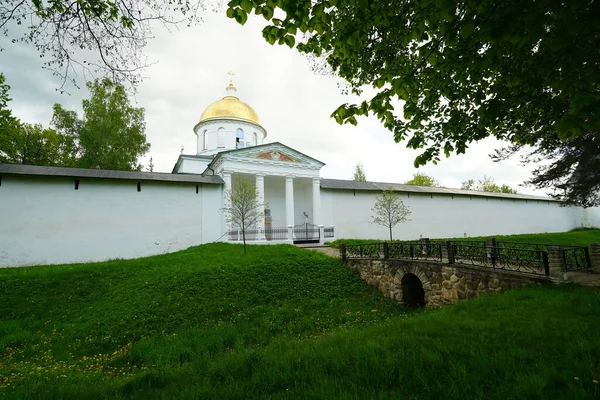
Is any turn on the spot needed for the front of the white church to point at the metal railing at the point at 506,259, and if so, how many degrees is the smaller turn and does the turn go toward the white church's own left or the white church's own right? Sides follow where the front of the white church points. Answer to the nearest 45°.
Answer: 0° — it already faces it

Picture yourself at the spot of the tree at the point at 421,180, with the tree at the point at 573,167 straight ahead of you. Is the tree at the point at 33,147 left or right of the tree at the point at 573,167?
right

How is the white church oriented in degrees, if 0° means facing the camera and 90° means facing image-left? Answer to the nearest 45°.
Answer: approximately 315°

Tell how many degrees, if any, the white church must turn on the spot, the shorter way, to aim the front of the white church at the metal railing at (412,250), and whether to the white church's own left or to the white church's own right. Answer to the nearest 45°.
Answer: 0° — it already faces it

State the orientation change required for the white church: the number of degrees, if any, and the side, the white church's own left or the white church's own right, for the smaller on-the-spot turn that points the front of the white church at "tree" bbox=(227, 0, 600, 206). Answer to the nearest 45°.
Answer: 0° — it already faces it

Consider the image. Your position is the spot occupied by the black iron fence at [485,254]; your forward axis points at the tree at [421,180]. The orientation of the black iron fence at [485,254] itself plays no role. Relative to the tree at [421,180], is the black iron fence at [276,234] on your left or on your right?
left

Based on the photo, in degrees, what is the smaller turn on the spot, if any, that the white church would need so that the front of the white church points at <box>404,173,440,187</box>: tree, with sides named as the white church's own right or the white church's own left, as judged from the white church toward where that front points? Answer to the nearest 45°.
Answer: approximately 90° to the white church's own left
